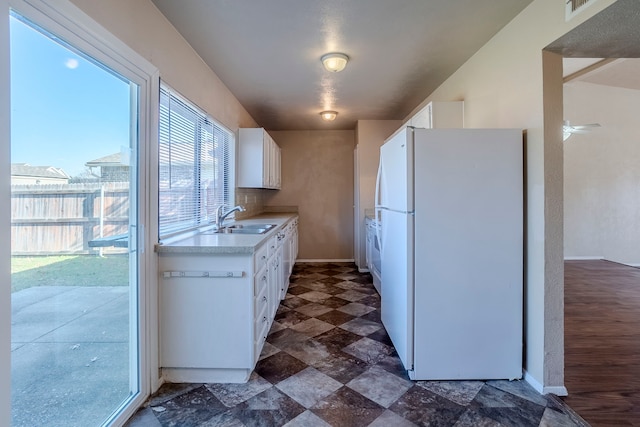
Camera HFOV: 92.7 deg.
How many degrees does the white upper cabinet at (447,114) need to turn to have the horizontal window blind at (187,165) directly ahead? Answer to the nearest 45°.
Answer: approximately 45° to its left

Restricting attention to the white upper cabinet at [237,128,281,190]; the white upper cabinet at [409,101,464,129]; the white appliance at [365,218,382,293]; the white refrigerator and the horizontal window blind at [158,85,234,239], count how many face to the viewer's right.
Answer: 2

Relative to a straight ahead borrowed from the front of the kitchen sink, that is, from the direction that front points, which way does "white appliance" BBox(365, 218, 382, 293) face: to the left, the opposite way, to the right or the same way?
the opposite way

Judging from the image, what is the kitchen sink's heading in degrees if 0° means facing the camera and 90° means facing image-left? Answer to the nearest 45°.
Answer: approximately 270°

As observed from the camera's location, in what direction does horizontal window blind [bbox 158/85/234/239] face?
facing to the right of the viewer

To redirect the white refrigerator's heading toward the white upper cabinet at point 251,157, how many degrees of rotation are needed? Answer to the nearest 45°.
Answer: approximately 45° to its right

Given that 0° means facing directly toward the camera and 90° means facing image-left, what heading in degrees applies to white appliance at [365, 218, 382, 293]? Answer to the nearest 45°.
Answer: approximately 90°

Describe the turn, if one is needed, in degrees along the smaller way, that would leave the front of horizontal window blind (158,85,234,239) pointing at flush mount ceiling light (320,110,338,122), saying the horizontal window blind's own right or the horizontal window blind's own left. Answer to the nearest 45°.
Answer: approximately 45° to the horizontal window blind's own left

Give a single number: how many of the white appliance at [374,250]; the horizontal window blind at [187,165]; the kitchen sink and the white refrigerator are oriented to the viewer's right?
2

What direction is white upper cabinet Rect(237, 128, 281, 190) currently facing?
to the viewer's right

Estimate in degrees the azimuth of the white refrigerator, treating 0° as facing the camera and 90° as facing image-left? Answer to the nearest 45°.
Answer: approximately 90°

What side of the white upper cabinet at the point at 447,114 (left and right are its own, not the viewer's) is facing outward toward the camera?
left

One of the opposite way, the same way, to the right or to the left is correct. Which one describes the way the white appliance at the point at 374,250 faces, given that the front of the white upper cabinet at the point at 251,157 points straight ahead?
the opposite way

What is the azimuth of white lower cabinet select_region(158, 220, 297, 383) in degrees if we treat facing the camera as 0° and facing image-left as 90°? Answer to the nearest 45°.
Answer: approximately 270°
